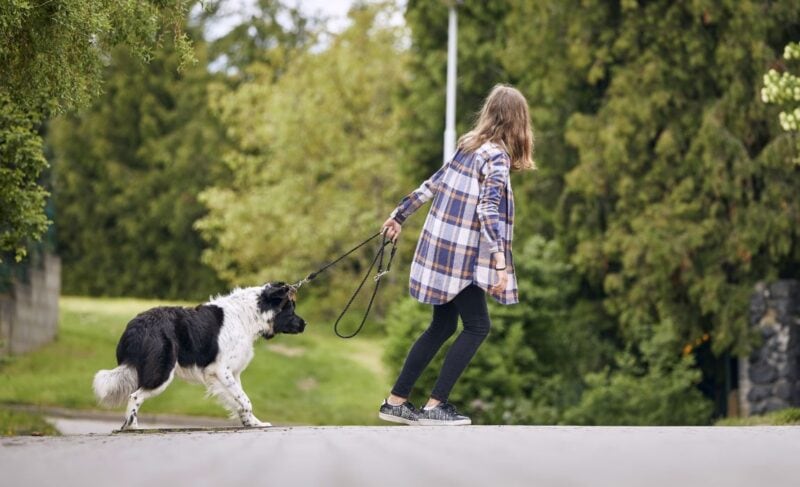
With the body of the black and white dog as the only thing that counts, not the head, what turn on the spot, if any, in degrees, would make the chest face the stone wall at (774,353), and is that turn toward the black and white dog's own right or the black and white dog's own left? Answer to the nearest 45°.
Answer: approximately 45° to the black and white dog's own left

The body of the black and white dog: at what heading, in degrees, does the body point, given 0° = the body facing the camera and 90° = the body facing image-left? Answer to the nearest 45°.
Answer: approximately 270°

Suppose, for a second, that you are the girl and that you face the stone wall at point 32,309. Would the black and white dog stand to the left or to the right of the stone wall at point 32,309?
left

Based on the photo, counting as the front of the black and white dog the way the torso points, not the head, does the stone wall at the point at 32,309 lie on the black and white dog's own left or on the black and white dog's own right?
on the black and white dog's own left

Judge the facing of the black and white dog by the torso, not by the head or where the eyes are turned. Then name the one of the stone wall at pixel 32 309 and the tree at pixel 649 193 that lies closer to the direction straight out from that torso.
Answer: the tree

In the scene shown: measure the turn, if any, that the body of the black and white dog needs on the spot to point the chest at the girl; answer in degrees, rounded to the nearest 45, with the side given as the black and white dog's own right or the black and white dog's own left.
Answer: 0° — it already faces them
